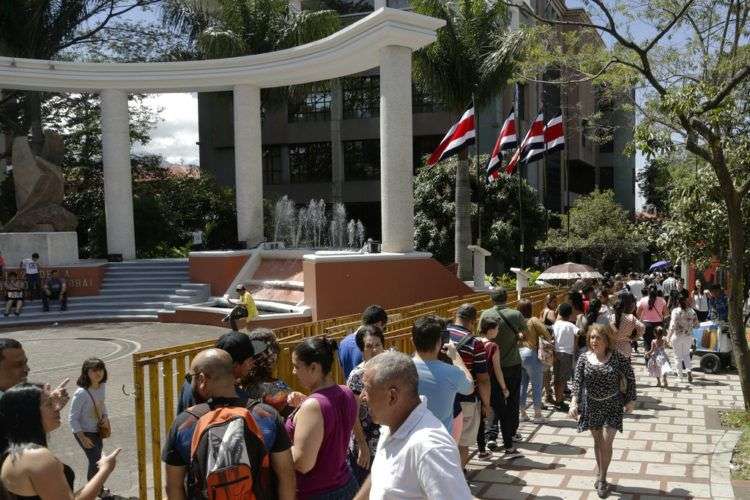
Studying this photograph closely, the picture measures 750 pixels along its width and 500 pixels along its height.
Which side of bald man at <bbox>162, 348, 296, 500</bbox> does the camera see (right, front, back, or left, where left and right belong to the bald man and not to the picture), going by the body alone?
back

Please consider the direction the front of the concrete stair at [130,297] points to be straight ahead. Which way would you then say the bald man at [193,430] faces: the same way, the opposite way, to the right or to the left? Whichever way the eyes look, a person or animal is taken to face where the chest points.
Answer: the opposite way

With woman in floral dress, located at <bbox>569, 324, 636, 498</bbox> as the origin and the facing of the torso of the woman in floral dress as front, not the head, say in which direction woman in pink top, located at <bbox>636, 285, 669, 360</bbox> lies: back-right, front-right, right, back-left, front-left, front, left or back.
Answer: back

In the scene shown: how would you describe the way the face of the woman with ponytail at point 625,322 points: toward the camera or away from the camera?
away from the camera

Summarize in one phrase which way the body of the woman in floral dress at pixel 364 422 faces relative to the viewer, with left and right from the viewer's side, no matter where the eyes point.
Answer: facing the viewer and to the right of the viewer

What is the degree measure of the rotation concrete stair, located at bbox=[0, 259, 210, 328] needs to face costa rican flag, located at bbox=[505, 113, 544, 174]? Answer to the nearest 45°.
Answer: approximately 90° to its left

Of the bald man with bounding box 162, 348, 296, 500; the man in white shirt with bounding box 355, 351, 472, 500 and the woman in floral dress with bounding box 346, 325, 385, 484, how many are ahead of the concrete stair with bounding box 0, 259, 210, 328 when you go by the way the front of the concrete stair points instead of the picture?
3

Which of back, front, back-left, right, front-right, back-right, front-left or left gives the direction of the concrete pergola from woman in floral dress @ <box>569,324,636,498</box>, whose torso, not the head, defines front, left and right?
back-right

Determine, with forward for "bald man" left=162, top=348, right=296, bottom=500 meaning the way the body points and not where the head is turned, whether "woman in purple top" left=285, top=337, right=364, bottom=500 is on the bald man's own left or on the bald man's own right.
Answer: on the bald man's own right

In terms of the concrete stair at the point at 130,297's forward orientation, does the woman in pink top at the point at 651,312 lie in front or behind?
in front

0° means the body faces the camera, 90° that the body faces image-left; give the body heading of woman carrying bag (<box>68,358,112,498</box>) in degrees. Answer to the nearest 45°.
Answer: approximately 315°
